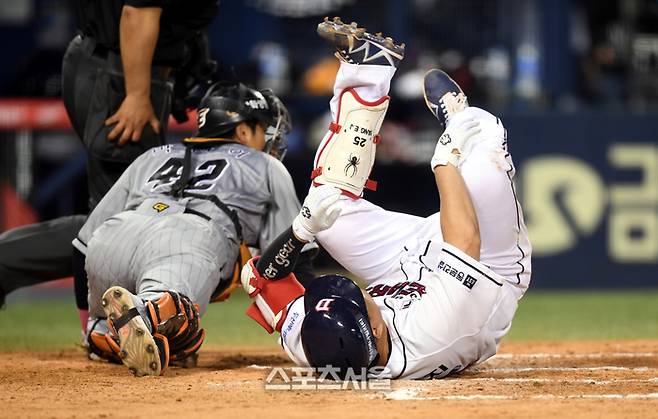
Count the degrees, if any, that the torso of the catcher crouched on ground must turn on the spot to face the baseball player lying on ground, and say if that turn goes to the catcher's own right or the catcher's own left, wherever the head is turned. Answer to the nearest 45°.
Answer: approximately 90° to the catcher's own right

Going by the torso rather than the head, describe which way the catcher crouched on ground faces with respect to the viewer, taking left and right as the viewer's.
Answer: facing away from the viewer and to the right of the viewer
